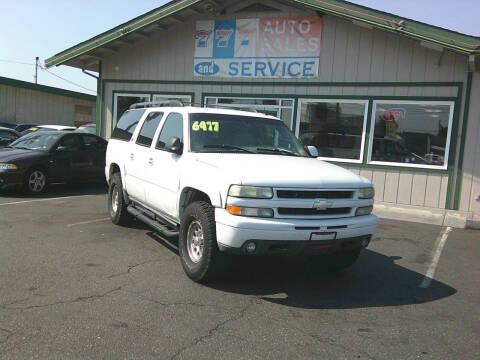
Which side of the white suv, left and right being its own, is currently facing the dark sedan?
back

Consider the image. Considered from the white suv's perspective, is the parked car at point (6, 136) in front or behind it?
behind

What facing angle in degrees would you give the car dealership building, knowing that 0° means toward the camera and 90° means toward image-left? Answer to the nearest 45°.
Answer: approximately 0°

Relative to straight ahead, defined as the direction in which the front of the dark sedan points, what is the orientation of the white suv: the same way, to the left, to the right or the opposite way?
to the left

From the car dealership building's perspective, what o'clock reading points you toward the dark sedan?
The dark sedan is roughly at 3 o'clock from the car dealership building.

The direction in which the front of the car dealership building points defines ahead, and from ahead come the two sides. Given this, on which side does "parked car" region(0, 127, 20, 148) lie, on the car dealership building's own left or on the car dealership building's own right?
on the car dealership building's own right
